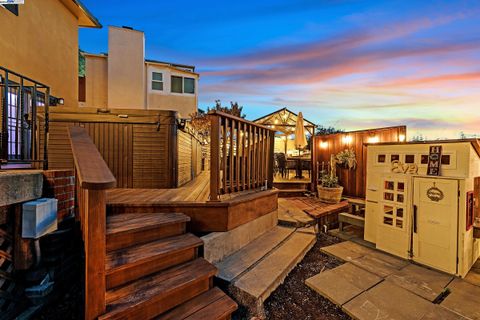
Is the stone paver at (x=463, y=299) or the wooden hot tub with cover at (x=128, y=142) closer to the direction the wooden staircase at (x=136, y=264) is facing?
the stone paver

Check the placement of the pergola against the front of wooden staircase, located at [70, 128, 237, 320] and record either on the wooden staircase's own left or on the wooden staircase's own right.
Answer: on the wooden staircase's own left

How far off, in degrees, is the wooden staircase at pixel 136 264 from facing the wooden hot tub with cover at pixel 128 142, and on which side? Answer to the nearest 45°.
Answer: approximately 135° to its left

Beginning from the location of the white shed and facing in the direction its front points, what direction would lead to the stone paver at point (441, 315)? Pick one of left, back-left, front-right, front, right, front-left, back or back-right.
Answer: front-left

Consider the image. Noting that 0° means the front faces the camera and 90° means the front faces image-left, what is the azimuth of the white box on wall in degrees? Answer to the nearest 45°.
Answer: approximately 315°

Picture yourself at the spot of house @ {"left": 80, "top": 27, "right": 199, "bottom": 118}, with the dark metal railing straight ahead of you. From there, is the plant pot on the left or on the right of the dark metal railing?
left

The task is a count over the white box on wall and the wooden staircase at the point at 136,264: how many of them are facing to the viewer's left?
0

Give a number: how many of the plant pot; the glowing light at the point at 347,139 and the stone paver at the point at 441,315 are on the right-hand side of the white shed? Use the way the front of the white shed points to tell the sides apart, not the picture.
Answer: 2

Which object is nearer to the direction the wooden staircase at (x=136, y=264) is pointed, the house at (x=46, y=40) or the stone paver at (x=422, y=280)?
the stone paver

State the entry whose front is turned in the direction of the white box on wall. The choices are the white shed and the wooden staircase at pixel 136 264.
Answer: the white shed

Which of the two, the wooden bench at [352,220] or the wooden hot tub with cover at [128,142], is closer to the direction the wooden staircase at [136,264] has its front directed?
the wooden bench

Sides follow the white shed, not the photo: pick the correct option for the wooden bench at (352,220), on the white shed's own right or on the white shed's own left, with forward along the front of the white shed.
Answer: on the white shed's own right
